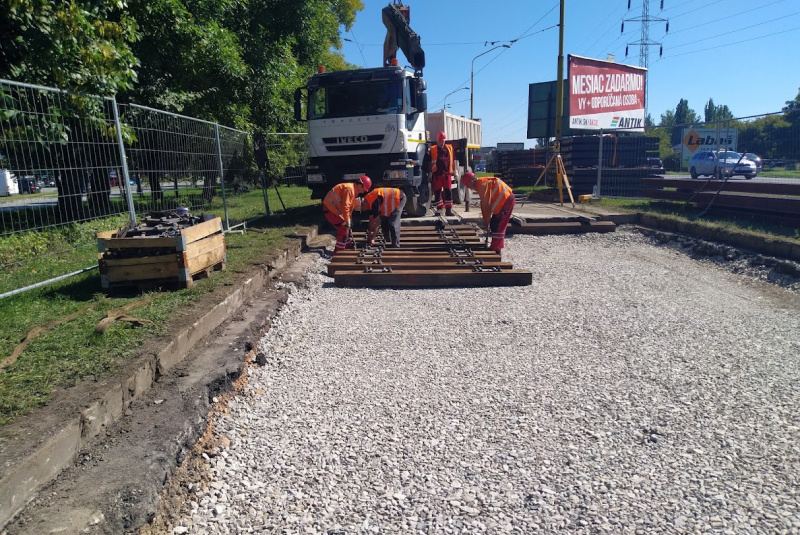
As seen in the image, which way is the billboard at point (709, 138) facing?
toward the camera

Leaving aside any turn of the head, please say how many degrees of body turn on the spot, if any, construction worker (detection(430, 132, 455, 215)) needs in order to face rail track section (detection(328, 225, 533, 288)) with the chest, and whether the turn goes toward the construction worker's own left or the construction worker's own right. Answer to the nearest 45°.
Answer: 0° — they already face it

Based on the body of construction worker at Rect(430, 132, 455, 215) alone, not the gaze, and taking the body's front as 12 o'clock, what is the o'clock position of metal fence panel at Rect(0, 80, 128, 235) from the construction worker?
The metal fence panel is roughly at 1 o'clock from the construction worker.

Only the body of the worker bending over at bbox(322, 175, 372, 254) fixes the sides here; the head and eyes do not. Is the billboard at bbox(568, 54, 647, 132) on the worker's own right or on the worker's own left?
on the worker's own left

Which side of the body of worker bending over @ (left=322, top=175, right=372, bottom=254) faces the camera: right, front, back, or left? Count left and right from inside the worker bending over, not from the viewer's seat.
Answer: right

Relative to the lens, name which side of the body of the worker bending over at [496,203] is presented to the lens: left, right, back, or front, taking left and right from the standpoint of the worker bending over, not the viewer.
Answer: left

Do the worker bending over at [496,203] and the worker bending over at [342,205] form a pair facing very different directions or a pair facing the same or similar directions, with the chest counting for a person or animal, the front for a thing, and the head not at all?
very different directions

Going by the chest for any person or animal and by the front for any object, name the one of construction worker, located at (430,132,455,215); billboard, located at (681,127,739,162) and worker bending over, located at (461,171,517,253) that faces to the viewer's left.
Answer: the worker bending over

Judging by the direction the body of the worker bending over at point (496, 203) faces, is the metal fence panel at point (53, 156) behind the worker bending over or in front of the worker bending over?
in front

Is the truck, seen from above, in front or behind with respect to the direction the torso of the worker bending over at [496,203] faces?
in front

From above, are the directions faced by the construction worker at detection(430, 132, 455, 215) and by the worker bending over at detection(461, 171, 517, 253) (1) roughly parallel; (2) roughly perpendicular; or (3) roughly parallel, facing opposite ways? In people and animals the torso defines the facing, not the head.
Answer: roughly perpendicular

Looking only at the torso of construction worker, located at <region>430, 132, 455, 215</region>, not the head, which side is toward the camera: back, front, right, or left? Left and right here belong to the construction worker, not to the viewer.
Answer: front

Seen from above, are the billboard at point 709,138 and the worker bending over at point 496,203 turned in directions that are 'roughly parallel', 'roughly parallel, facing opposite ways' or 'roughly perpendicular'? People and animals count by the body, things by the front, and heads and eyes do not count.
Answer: roughly perpendicular

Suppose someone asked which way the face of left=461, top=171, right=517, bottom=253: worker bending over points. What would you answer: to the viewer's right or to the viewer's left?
to the viewer's left

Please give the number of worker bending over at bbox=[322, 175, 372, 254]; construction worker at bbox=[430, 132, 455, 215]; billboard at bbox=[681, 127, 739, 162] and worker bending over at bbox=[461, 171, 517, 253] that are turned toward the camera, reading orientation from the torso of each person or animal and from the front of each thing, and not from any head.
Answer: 2

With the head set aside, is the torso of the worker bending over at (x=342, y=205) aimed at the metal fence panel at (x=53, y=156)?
no

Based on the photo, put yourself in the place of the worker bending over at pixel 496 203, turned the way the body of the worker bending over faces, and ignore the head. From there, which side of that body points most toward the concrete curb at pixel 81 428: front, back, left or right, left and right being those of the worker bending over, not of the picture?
left

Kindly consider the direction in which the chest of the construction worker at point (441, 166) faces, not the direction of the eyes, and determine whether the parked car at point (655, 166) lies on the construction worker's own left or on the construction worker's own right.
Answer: on the construction worker's own left
